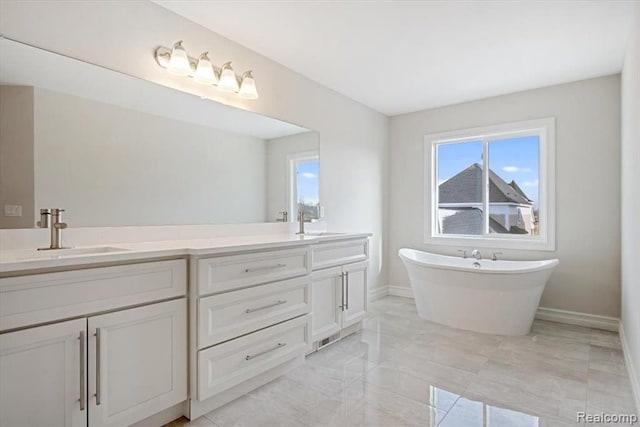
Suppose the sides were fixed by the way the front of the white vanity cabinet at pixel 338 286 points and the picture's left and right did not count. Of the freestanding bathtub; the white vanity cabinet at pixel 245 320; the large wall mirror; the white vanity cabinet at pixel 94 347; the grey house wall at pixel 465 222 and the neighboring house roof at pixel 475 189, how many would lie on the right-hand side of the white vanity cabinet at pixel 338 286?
3

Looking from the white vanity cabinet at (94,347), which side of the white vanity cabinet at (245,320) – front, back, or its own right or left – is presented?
right

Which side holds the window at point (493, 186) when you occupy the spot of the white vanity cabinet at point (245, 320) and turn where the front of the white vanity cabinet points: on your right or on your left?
on your left

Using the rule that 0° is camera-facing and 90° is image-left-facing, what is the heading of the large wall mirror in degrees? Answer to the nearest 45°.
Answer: approximately 315°

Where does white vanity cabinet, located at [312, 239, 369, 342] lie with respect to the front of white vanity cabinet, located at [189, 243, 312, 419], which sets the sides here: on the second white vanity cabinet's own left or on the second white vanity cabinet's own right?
on the second white vanity cabinet's own left
